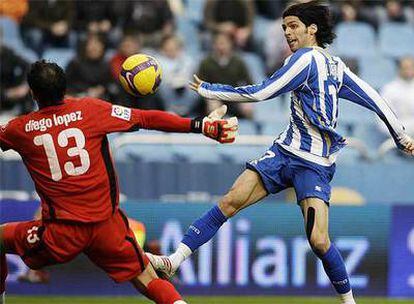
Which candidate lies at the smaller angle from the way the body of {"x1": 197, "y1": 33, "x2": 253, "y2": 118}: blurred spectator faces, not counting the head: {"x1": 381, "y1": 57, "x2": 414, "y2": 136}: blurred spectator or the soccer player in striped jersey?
the soccer player in striped jersey

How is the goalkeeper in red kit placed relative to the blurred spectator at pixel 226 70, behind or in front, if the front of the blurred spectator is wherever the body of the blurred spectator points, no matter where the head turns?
in front

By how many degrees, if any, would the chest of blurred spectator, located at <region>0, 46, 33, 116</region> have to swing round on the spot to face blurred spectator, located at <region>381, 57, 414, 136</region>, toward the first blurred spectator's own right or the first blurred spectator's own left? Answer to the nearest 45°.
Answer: approximately 90° to the first blurred spectator's own left

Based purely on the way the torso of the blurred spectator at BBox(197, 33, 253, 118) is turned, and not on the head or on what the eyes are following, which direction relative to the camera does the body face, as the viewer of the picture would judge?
toward the camera

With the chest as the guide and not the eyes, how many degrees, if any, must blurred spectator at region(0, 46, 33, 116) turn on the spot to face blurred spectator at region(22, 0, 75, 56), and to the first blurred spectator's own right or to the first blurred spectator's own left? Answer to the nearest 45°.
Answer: approximately 135° to the first blurred spectator's own left

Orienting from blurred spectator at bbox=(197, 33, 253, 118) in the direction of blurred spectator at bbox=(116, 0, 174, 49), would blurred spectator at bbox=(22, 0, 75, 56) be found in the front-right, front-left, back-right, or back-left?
front-left

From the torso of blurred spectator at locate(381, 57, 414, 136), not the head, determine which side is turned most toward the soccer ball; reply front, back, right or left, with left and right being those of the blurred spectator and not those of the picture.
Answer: front

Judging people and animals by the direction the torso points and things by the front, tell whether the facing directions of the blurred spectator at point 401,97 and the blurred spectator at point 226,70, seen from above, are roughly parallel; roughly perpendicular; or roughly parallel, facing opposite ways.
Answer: roughly parallel

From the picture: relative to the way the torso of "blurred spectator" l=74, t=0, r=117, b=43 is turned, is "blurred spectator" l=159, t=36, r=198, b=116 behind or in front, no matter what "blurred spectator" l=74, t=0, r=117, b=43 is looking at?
in front

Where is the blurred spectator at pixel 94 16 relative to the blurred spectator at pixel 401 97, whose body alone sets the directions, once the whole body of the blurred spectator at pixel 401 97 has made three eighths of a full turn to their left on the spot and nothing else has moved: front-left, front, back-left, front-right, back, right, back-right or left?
back-left

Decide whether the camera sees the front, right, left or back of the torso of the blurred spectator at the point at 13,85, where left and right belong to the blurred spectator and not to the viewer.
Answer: front

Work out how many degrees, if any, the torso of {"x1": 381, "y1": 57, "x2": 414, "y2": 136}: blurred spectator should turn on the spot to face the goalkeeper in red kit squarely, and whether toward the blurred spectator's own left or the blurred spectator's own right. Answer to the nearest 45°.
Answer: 0° — they already face them

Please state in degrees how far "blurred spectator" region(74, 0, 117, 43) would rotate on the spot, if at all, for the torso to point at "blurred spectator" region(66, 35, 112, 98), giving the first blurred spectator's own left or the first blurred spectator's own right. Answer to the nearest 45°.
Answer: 0° — they already face them

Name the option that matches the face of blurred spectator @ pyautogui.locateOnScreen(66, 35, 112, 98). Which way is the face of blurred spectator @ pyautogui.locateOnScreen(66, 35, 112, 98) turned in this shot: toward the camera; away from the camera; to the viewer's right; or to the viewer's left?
toward the camera

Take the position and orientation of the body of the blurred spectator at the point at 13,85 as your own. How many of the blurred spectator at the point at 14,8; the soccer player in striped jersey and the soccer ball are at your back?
1

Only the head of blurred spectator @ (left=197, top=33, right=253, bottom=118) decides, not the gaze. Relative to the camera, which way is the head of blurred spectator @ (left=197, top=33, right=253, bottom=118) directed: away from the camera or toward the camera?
toward the camera
